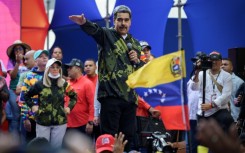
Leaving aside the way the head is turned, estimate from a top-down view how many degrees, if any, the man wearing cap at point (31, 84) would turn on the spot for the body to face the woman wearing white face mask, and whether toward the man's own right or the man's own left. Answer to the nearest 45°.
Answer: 0° — they already face them

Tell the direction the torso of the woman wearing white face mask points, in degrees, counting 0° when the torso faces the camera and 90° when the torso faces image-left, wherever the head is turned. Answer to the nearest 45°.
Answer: approximately 0°

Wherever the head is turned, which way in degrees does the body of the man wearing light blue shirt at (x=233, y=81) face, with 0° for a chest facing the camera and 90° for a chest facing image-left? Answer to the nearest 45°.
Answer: approximately 45°

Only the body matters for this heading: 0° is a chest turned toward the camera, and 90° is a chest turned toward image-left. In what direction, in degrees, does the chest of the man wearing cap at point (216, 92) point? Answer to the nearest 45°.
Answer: approximately 45°

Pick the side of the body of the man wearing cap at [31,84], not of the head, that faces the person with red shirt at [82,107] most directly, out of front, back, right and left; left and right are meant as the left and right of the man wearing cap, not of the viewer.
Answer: left
